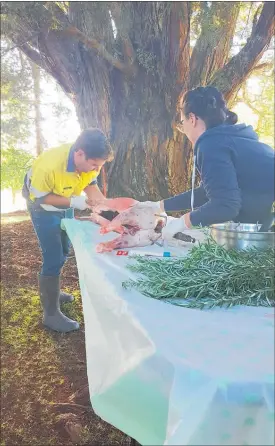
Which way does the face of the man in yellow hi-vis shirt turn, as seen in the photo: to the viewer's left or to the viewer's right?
to the viewer's right

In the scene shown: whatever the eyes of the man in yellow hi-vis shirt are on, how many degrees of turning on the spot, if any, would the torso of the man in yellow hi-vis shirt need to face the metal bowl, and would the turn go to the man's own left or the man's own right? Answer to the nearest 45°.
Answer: approximately 45° to the man's own right

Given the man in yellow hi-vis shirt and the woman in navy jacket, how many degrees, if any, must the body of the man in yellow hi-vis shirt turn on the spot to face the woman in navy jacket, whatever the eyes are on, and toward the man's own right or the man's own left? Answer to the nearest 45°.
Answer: approximately 45° to the man's own right

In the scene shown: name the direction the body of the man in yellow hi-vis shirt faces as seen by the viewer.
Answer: to the viewer's right
